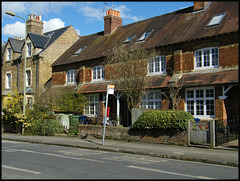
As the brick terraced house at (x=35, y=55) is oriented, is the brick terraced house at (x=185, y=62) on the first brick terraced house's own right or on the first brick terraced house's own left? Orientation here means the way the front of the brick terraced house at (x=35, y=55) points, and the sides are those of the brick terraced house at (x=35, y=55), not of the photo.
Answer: on the first brick terraced house's own left

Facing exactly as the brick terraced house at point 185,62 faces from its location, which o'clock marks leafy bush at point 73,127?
The leafy bush is roughly at 1 o'clock from the brick terraced house.

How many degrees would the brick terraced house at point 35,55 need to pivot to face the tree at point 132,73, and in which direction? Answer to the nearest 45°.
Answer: approximately 45° to its left

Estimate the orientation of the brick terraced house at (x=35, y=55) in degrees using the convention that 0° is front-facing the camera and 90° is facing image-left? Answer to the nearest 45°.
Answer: approximately 45°

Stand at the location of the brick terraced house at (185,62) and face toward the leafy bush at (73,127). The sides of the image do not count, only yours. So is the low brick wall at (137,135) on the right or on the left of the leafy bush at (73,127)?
left

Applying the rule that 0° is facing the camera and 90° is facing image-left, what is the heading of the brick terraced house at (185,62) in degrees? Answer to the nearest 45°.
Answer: approximately 45°

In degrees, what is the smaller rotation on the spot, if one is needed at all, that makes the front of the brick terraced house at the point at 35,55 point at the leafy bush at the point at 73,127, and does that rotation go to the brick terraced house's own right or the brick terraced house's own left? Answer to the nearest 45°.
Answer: approximately 45° to the brick terraced house's own left
